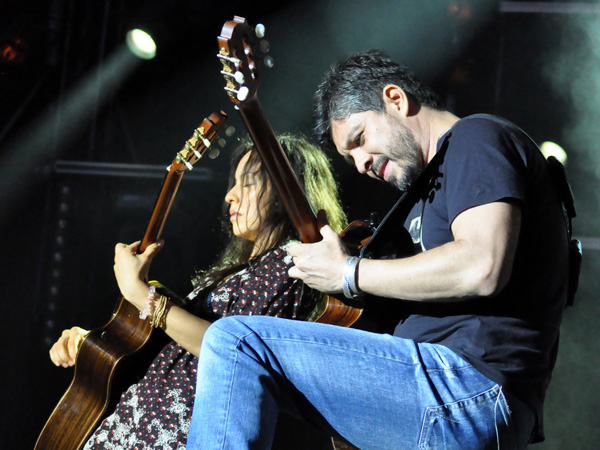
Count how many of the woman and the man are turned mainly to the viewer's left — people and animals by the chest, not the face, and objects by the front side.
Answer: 2

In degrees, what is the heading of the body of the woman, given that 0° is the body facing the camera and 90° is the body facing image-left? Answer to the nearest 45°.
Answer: approximately 90°

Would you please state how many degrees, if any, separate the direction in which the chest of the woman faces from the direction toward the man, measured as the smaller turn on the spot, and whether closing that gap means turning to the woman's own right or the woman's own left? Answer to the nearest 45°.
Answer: approximately 135° to the woman's own left

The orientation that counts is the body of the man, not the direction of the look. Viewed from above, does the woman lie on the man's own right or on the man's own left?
on the man's own right

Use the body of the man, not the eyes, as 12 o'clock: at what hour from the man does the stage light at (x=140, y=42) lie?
The stage light is roughly at 2 o'clock from the man.

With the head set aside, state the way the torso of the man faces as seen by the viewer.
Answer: to the viewer's left

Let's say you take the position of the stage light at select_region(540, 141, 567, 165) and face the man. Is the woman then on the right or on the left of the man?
right
